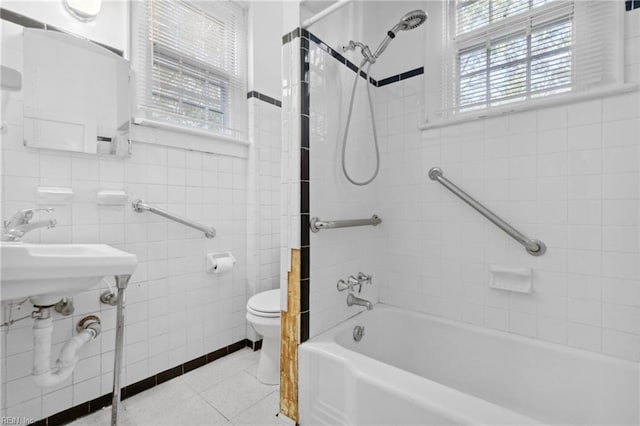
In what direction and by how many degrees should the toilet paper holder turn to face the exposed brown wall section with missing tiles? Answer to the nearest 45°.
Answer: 0° — it already faces it

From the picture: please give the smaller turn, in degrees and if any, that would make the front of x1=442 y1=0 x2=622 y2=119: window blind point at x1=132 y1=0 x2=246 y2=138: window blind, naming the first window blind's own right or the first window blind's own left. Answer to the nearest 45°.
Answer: approximately 45° to the first window blind's own right

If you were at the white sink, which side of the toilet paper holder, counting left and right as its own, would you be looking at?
right

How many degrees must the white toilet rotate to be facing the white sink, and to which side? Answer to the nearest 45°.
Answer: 0° — it already faces it

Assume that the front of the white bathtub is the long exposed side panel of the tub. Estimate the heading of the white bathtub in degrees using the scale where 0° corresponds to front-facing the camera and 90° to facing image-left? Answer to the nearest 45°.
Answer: approximately 45°
